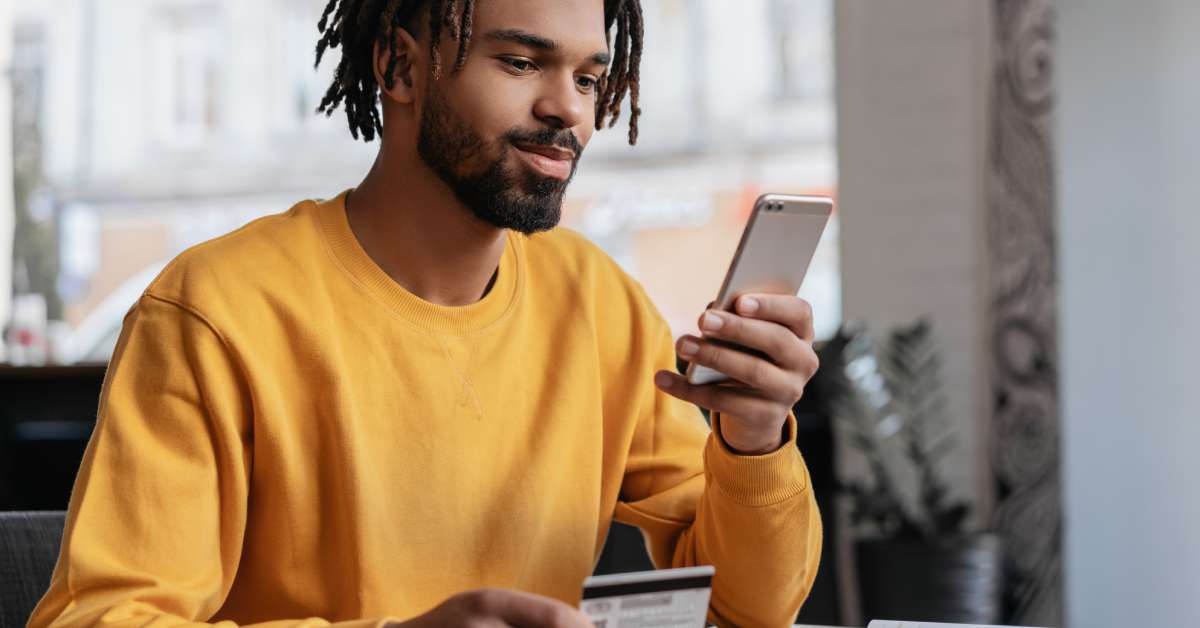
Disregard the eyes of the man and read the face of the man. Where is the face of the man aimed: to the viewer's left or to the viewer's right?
to the viewer's right

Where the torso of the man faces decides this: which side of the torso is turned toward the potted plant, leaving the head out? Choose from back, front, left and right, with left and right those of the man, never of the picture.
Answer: left

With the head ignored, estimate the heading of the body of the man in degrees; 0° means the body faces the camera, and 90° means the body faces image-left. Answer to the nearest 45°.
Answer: approximately 315°

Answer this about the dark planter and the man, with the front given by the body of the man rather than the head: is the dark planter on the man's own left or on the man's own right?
on the man's own left
